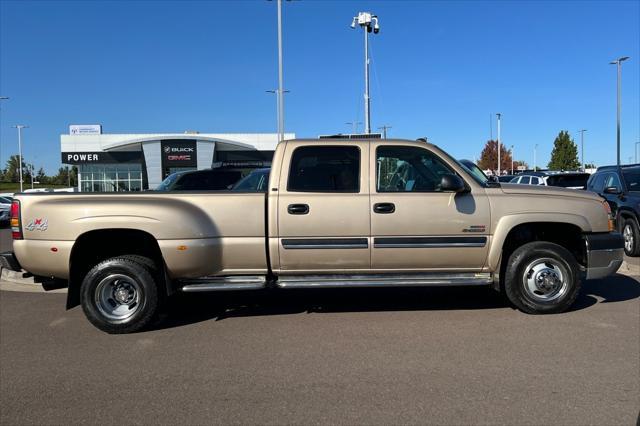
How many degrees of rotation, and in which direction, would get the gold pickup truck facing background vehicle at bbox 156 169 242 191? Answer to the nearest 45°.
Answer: approximately 135° to its left

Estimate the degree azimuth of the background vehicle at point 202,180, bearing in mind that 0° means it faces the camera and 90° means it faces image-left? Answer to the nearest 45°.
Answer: approximately 45°

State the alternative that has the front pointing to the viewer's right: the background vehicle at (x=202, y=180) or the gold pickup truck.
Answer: the gold pickup truck

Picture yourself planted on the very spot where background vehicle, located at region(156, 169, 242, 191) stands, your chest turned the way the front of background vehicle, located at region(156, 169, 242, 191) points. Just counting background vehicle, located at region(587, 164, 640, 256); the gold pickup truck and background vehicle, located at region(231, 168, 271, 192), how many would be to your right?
0

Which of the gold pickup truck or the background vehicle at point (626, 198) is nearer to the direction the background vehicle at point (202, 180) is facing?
the gold pickup truck

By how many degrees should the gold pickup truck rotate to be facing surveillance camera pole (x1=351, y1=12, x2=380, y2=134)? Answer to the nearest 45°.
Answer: approximately 90° to its left

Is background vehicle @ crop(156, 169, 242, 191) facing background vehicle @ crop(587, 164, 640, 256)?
no

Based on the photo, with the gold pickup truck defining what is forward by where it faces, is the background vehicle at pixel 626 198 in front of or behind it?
in front

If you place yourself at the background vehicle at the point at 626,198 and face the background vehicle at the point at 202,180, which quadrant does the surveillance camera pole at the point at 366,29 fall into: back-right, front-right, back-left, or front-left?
front-right

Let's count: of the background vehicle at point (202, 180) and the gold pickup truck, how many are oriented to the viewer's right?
1

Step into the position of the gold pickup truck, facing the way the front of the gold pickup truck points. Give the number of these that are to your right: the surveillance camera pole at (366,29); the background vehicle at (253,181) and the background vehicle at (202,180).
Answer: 0

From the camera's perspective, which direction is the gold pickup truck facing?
to the viewer's right

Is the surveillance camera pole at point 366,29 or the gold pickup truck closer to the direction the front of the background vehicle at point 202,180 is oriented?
the gold pickup truck

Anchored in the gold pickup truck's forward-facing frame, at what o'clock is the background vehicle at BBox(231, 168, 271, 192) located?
The background vehicle is roughly at 8 o'clock from the gold pickup truck.
